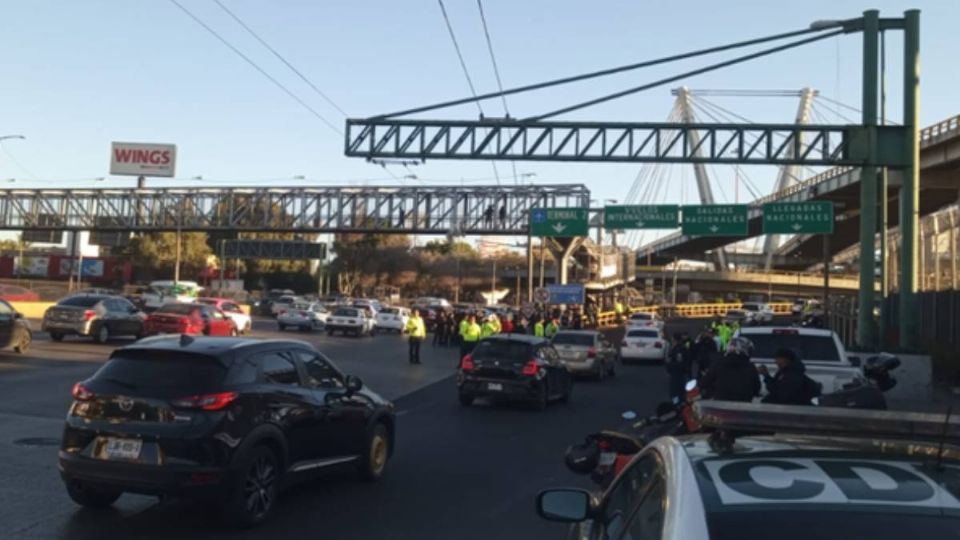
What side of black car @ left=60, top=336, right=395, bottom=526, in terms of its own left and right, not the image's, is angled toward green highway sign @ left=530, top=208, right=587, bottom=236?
front

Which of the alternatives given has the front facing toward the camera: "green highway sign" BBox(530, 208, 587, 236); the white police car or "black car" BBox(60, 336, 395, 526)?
the green highway sign

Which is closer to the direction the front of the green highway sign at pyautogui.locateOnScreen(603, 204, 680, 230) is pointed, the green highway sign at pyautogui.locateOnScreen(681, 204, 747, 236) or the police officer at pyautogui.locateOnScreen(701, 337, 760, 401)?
the police officer

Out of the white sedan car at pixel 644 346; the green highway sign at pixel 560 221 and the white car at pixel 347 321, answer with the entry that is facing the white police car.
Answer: the green highway sign

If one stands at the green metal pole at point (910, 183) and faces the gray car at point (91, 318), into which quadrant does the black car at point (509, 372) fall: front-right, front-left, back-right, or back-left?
front-left

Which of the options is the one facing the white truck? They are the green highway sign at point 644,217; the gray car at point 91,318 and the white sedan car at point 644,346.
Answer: the green highway sign

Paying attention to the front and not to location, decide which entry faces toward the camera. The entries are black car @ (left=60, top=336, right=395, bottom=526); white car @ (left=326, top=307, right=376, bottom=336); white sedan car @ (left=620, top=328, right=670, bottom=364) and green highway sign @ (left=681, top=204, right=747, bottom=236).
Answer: the green highway sign

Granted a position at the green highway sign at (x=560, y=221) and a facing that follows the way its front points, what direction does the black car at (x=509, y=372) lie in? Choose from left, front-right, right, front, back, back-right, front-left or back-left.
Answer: front

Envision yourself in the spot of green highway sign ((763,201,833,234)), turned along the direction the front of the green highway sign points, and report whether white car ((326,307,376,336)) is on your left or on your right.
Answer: on your right

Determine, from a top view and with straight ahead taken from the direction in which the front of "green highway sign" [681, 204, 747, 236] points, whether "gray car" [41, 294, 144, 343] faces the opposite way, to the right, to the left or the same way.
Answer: the opposite way

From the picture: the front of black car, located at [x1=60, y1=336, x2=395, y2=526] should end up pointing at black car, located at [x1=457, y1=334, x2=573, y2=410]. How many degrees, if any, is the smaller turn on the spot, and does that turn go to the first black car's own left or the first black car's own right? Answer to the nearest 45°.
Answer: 0° — it already faces it

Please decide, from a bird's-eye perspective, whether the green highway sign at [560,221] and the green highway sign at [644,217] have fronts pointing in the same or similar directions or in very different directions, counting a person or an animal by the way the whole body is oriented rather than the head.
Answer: same or similar directions

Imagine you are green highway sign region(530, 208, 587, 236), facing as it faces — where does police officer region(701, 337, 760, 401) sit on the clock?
The police officer is roughly at 12 o'clock from the green highway sign.

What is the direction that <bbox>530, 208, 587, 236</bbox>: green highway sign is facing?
toward the camera
